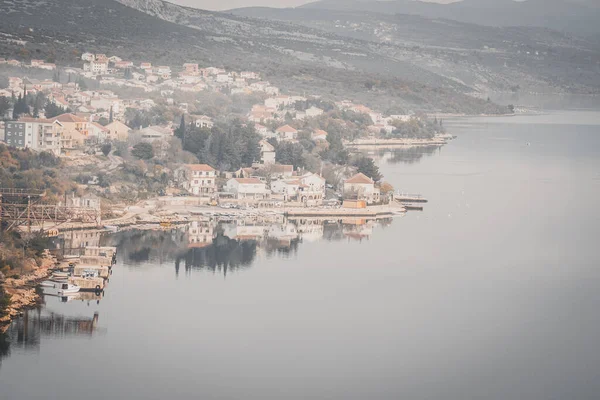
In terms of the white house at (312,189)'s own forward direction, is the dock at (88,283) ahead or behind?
ahead

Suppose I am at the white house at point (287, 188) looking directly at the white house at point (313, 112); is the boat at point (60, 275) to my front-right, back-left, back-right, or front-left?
back-left

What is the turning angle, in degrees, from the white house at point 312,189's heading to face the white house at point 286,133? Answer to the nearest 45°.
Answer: approximately 180°

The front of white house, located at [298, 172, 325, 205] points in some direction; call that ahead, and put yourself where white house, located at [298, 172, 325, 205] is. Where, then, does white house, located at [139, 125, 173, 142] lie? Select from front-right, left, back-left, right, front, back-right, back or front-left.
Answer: back-right

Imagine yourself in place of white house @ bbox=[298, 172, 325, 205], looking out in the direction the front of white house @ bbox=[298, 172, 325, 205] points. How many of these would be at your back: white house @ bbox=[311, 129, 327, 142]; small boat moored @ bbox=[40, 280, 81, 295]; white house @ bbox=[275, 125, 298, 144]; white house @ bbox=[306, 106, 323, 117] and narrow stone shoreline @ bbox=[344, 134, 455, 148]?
4

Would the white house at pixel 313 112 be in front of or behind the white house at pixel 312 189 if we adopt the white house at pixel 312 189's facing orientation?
behind

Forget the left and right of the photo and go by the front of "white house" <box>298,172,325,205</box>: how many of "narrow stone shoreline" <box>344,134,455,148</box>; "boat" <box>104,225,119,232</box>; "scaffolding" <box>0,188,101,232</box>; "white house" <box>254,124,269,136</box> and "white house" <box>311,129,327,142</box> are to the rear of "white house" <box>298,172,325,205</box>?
3

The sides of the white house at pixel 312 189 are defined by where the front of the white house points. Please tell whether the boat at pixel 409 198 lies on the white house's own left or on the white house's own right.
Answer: on the white house's own left

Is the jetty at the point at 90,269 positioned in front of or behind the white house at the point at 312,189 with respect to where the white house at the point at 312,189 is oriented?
in front

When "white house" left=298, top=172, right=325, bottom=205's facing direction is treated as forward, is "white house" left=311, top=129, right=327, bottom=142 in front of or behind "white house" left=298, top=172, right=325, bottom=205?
behind

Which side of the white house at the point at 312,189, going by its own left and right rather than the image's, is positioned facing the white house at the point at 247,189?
right

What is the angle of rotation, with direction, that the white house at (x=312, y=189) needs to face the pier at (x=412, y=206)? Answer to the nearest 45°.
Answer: approximately 90° to its left

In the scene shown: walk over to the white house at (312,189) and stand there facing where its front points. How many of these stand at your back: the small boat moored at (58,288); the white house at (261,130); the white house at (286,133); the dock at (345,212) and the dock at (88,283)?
2

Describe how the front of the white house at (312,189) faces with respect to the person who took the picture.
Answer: facing the viewer

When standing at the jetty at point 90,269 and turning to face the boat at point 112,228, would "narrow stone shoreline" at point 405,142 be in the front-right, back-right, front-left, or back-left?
front-right

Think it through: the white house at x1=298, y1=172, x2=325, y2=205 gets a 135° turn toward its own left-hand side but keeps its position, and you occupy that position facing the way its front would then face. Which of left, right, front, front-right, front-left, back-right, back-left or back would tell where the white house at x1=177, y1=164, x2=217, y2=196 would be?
back-left
